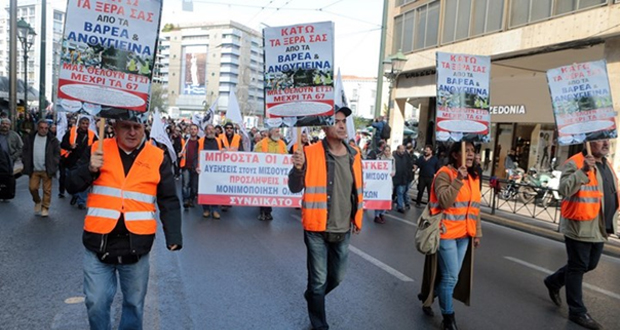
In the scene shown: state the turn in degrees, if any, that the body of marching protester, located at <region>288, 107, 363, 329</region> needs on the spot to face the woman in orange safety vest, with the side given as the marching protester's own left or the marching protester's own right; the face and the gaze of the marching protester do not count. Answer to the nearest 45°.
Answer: approximately 45° to the marching protester's own left

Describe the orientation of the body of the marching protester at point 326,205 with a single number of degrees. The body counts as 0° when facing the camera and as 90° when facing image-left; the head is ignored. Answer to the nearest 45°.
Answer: approximately 315°

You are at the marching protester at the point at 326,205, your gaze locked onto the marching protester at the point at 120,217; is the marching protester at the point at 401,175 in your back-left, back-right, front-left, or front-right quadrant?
back-right

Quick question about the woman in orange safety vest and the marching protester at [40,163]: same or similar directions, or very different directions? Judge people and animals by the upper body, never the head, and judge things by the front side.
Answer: same or similar directions

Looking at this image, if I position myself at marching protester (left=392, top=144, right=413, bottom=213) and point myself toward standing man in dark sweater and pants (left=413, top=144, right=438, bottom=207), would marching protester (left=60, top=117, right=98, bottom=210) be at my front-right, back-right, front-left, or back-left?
back-left

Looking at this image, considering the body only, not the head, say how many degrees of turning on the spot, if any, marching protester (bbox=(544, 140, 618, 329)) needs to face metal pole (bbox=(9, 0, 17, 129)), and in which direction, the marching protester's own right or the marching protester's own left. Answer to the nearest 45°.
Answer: approximately 135° to the marching protester's own right

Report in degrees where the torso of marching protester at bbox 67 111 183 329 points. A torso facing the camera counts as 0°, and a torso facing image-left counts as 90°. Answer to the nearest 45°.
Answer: approximately 0°

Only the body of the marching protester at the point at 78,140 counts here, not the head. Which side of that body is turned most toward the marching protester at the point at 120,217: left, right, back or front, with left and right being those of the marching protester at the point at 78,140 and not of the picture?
front

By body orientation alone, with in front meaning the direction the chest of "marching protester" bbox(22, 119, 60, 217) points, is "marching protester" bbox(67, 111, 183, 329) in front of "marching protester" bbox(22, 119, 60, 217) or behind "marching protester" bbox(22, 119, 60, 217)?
in front

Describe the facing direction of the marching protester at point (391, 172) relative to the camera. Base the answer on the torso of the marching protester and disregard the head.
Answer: toward the camera

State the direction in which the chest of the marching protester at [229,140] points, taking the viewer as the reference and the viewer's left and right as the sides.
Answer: facing the viewer

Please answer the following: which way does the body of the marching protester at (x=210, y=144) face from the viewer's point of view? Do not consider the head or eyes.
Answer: toward the camera

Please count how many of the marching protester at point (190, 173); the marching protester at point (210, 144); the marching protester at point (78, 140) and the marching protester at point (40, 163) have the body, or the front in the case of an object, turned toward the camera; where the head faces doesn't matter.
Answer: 4

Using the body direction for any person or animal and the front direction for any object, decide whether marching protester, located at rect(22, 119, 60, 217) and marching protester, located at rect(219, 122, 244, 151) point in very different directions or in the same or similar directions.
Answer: same or similar directions
